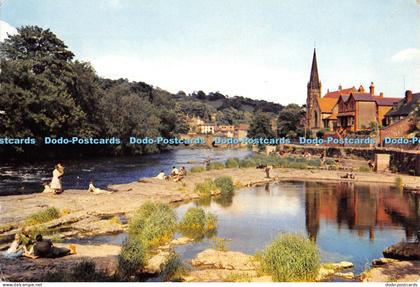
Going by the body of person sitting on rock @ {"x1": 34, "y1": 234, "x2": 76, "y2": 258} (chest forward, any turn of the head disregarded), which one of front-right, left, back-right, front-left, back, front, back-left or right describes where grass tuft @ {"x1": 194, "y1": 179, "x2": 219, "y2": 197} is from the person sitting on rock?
front-left

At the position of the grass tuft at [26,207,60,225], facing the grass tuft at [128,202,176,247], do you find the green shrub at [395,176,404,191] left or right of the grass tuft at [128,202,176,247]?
left

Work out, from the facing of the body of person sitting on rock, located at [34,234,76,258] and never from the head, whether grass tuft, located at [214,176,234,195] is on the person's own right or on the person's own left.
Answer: on the person's own left

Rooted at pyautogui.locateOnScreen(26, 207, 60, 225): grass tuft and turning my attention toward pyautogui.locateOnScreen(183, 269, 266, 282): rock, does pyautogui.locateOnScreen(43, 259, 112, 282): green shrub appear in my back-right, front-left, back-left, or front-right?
front-right

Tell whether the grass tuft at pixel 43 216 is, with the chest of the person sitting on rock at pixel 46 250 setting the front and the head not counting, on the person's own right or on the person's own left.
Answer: on the person's own left

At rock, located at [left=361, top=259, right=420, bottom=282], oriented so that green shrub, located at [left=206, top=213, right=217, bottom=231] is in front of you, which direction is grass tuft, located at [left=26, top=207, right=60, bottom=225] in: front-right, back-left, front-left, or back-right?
front-left

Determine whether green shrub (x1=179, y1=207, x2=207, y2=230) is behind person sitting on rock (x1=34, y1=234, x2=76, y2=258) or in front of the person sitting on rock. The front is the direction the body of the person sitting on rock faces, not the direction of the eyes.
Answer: in front

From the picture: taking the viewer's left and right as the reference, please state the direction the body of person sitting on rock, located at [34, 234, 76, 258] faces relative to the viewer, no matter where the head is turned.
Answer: facing to the right of the viewer

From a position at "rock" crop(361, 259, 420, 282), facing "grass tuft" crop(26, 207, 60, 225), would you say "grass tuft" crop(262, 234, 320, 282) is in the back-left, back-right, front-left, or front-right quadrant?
front-left

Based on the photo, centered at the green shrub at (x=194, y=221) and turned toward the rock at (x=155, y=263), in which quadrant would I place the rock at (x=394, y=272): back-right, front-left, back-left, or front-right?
front-left

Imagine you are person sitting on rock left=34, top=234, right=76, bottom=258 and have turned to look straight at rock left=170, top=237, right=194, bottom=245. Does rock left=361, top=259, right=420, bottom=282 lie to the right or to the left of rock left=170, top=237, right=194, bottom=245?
right
